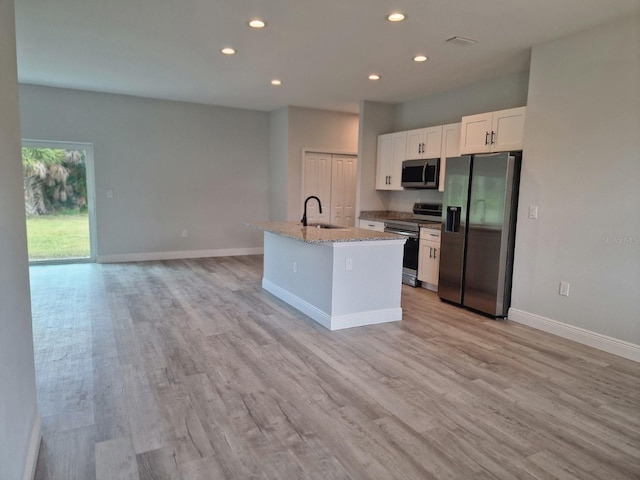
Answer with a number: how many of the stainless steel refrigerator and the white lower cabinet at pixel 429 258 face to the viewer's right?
0

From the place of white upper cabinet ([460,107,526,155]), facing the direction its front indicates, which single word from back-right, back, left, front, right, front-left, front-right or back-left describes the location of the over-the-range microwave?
right

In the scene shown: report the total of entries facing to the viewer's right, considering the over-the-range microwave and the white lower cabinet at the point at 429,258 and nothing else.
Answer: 0

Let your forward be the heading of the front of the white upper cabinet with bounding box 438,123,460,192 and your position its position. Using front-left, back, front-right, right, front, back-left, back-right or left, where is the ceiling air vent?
front-left

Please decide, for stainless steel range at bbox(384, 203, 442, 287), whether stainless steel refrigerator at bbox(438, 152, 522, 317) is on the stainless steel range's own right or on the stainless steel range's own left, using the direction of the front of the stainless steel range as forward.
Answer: on the stainless steel range's own left

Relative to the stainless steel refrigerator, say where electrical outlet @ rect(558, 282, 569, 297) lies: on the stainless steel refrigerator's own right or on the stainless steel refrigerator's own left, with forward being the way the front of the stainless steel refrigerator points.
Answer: on the stainless steel refrigerator's own left

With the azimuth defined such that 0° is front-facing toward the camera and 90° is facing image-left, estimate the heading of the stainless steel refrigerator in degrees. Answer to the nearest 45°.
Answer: approximately 45°

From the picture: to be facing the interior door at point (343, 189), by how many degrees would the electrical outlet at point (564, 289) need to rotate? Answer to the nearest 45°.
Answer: approximately 90° to its right

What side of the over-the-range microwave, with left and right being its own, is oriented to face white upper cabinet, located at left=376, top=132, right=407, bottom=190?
right
